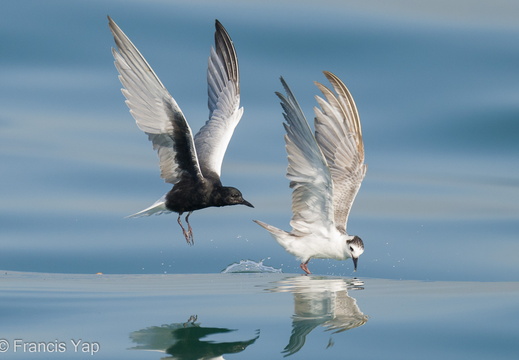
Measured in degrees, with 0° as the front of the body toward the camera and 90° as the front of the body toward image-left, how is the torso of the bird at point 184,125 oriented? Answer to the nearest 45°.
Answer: approximately 270°

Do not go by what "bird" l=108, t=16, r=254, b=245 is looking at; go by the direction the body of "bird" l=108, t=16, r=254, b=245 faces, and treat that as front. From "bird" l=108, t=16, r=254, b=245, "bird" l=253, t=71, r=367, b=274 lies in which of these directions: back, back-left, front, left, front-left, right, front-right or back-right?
front
